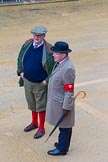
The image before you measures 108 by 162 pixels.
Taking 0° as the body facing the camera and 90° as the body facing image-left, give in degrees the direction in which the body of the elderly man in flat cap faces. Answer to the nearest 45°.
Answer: approximately 45°

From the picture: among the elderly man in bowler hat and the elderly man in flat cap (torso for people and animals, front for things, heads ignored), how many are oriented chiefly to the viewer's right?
0

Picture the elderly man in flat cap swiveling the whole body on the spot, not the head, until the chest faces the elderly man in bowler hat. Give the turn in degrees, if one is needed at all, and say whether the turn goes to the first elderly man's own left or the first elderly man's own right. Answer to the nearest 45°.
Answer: approximately 90° to the first elderly man's own left

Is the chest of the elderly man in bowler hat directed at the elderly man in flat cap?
no

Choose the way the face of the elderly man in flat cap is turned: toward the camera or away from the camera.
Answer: toward the camera
